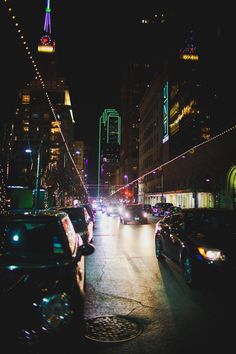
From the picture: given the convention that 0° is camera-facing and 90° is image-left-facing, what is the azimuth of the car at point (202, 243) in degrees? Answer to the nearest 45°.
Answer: approximately 315°

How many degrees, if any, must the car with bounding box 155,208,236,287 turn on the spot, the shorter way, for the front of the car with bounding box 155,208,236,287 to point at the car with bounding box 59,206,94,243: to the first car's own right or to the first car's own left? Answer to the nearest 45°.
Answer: approximately 180°

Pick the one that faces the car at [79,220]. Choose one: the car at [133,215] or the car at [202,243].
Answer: the car at [133,215]

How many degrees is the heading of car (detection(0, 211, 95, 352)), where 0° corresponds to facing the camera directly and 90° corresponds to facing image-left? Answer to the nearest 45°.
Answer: approximately 0°

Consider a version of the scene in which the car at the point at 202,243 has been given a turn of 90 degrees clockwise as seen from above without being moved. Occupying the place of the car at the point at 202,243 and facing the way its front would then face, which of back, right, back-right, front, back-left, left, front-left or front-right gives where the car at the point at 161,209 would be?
back-right

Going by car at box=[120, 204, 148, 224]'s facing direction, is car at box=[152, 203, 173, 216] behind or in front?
behind

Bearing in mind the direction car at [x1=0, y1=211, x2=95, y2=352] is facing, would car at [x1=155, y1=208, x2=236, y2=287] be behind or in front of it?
behind

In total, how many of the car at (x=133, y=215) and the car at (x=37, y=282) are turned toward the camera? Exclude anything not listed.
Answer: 2

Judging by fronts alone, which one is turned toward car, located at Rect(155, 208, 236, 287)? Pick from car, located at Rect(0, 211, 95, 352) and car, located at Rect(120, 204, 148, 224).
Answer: car, located at Rect(120, 204, 148, 224)

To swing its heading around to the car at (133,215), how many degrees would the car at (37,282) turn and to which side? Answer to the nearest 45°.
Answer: approximately 180°

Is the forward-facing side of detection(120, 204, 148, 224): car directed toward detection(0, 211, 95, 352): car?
yes
